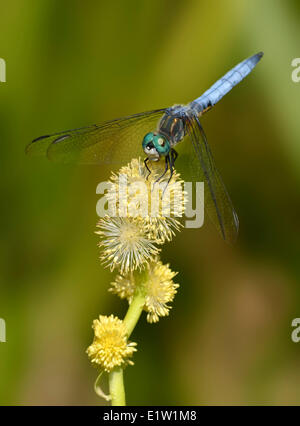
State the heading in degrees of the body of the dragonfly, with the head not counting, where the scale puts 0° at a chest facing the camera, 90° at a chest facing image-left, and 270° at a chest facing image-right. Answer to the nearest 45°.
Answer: approximately 45°
